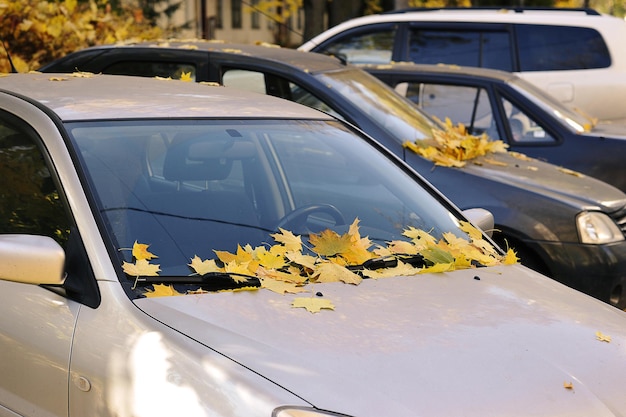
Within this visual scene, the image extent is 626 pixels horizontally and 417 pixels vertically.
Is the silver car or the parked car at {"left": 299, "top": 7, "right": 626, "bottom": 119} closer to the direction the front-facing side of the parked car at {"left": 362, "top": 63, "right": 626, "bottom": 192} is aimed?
the parked car

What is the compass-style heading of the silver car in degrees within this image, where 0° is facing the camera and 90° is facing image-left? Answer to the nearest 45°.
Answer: approximately 315°
